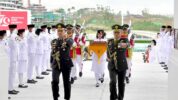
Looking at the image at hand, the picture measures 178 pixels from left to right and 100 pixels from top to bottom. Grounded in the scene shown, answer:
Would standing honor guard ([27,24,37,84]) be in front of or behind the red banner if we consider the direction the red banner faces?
in front

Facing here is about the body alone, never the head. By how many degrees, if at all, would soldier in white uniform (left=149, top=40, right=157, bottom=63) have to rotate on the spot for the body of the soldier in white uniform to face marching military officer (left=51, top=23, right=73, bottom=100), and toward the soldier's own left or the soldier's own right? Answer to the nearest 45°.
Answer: approximately 90° to the soldier's own left

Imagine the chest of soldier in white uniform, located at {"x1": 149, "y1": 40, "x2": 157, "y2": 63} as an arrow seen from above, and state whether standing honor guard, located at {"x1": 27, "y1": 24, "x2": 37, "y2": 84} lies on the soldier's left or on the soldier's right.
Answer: on the soldier's left

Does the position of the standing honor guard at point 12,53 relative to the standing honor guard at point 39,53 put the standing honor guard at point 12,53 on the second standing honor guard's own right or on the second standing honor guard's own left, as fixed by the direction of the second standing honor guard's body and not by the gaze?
on the second standing honor guard's own right

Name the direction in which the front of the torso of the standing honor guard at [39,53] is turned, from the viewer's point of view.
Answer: to the viewer's right

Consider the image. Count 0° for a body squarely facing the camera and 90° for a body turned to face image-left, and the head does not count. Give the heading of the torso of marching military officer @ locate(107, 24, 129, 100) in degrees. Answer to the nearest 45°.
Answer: approximately 0°

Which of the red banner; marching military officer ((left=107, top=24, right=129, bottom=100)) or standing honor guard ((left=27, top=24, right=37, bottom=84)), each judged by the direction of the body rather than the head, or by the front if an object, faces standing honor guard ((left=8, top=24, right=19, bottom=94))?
the red banner

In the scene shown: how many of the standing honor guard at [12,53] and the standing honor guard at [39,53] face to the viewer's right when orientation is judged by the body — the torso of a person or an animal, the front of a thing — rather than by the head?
2

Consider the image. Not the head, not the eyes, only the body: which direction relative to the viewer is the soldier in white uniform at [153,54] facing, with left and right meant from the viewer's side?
facing to the left of the viewer

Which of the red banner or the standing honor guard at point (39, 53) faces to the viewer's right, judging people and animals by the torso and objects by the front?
the standing honor guard

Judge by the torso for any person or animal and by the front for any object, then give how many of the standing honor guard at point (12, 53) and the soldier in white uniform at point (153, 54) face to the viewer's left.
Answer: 1

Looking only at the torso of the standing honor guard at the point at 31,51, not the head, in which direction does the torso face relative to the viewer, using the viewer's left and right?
facing to the right of the viewer
